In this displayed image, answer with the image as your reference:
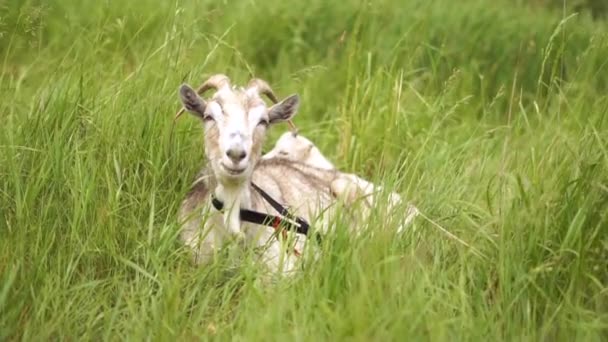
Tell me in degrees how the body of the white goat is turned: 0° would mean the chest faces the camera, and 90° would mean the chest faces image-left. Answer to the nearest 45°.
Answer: approximately 45°
